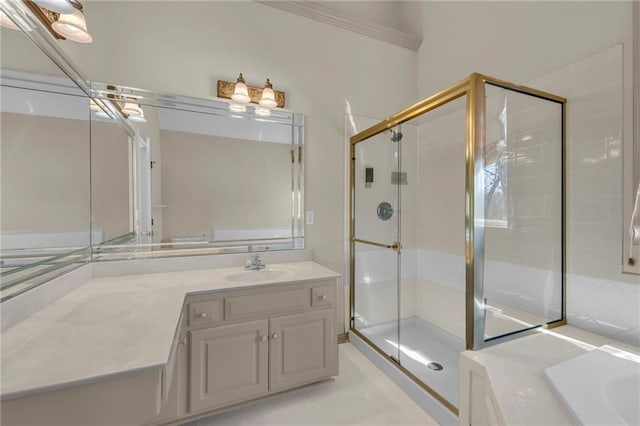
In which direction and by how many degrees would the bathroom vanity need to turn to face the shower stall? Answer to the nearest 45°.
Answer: approximately 90° to its left

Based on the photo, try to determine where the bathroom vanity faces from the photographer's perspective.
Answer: facing the viewer

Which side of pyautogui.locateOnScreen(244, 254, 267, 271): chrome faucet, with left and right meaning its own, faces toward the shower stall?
left

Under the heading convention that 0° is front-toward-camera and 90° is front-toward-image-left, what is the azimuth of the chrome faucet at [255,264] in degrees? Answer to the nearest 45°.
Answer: approximately 0°

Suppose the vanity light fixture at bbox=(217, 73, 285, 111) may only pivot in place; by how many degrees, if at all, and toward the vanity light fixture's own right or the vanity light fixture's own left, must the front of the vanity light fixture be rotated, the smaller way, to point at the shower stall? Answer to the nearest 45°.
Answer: approximately 90° to the vanity light fixture's own left

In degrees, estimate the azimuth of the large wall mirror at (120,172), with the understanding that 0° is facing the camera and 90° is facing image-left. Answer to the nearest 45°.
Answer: approximately 315°

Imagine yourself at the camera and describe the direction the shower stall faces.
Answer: facing the viewer and to the left of the viewer

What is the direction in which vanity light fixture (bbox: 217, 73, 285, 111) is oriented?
toward the camera

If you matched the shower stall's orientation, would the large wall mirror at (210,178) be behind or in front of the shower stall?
in front
